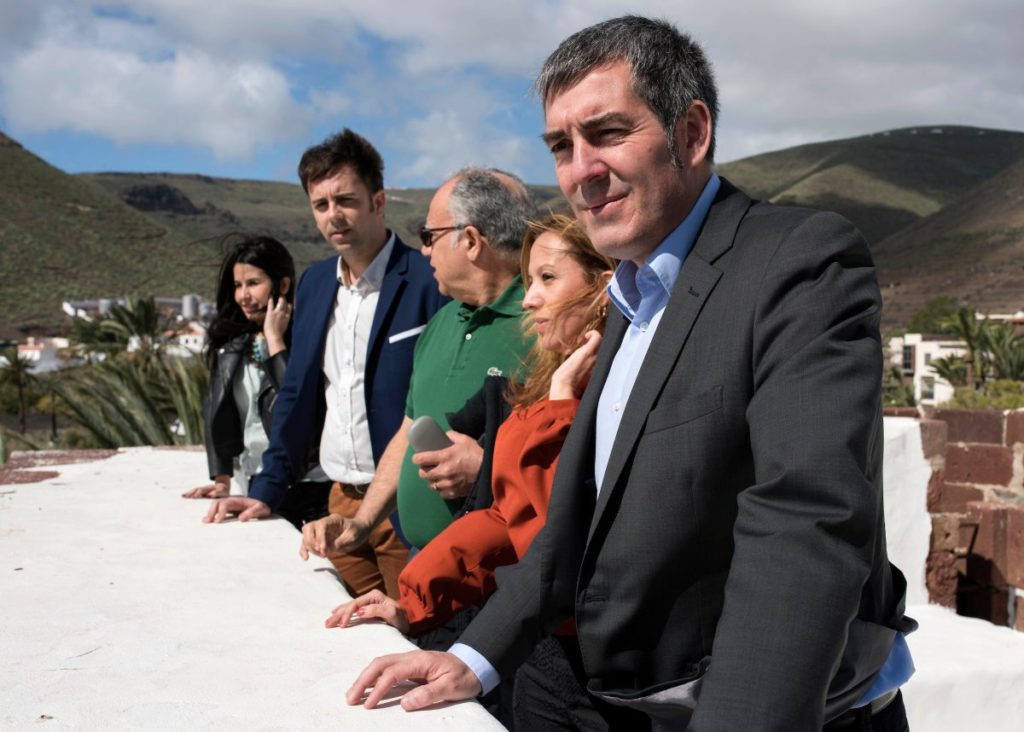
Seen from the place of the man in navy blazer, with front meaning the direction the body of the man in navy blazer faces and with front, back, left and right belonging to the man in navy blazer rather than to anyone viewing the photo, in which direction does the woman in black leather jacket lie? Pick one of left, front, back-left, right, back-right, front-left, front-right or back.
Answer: right

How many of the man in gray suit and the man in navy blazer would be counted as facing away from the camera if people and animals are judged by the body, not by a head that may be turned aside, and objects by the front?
0

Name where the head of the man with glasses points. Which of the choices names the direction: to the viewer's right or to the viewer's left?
to the viewer's left

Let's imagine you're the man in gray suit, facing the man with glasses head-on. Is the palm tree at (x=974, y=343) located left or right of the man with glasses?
right

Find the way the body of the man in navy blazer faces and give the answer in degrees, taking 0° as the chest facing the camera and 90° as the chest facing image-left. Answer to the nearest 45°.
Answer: approximately 45°

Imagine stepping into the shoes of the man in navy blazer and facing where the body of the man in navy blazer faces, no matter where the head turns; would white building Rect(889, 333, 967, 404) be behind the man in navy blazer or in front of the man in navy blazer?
behind

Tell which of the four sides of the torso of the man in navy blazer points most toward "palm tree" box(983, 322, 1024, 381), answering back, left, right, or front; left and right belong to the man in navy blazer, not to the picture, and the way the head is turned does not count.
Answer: back

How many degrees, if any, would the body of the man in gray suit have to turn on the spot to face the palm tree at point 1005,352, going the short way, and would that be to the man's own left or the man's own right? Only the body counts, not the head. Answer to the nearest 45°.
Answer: approximately 135° to the man's own right

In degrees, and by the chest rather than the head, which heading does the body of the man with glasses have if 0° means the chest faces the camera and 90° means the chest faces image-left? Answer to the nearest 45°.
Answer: approximately 45°

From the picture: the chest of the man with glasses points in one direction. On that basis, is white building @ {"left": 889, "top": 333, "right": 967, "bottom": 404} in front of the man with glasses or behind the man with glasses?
behind

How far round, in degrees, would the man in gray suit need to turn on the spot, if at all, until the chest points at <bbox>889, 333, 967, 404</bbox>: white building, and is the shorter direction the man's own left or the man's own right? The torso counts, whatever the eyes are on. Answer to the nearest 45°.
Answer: approximately 135° to the man's own right

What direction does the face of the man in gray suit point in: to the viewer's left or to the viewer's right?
to the viewer's left

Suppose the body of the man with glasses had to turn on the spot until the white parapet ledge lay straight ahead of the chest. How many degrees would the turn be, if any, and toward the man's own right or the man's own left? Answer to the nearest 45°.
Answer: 0° — they already face it
